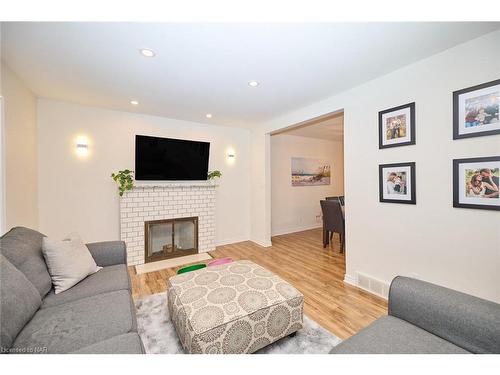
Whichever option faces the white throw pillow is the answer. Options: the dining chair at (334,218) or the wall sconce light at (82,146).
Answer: the wall sconce light

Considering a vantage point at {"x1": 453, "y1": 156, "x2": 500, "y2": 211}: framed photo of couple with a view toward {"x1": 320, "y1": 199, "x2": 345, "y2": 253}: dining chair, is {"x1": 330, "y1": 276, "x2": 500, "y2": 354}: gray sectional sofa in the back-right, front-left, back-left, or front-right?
back-left

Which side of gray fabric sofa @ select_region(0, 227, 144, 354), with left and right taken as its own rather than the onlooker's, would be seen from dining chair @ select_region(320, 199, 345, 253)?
front

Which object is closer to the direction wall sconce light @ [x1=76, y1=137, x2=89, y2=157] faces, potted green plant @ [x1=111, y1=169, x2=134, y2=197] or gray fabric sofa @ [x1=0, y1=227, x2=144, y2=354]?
the gray fabric sofa

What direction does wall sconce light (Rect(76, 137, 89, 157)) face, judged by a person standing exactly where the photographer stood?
facing the viewer

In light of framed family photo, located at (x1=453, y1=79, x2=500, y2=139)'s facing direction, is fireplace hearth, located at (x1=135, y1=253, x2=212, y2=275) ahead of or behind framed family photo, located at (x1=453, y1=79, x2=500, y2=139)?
ahead

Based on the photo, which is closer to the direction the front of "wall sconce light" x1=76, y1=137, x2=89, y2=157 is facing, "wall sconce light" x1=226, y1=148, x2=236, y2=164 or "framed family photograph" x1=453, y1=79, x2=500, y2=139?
the framed family photograph

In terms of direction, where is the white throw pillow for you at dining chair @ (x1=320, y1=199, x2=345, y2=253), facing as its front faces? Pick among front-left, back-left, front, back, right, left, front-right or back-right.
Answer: back

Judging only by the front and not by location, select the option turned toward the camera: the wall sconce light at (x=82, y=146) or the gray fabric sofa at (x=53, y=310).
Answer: the wall sconce light

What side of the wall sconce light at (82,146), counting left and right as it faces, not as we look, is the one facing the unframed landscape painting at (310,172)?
left

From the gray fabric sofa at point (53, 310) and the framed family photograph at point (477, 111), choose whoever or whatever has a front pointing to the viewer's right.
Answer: the gray fabric sofa

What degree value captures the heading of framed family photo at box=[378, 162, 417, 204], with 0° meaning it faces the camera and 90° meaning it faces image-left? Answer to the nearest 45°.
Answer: approximately 45°

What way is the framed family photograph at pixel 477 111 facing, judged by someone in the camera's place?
facing the viewer and to the left of the viewer

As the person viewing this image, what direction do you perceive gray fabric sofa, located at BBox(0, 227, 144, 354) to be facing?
facing to the right of the viewer

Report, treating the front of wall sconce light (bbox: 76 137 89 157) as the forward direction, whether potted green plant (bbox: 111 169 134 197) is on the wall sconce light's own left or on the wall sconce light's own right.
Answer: on the wall sconce light's own left

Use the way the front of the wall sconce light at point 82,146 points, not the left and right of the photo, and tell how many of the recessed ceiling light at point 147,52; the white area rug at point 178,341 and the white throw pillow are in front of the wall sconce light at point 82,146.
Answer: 3

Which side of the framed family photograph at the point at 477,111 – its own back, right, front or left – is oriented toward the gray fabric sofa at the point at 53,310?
front

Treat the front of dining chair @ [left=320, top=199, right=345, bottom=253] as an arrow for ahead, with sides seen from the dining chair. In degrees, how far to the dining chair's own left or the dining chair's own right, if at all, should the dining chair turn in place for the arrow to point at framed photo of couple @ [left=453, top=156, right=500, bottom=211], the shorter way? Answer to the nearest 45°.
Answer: approximately 90° to the dining chair's own right

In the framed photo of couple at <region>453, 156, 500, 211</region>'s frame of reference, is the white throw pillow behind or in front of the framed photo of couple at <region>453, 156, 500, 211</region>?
in front
